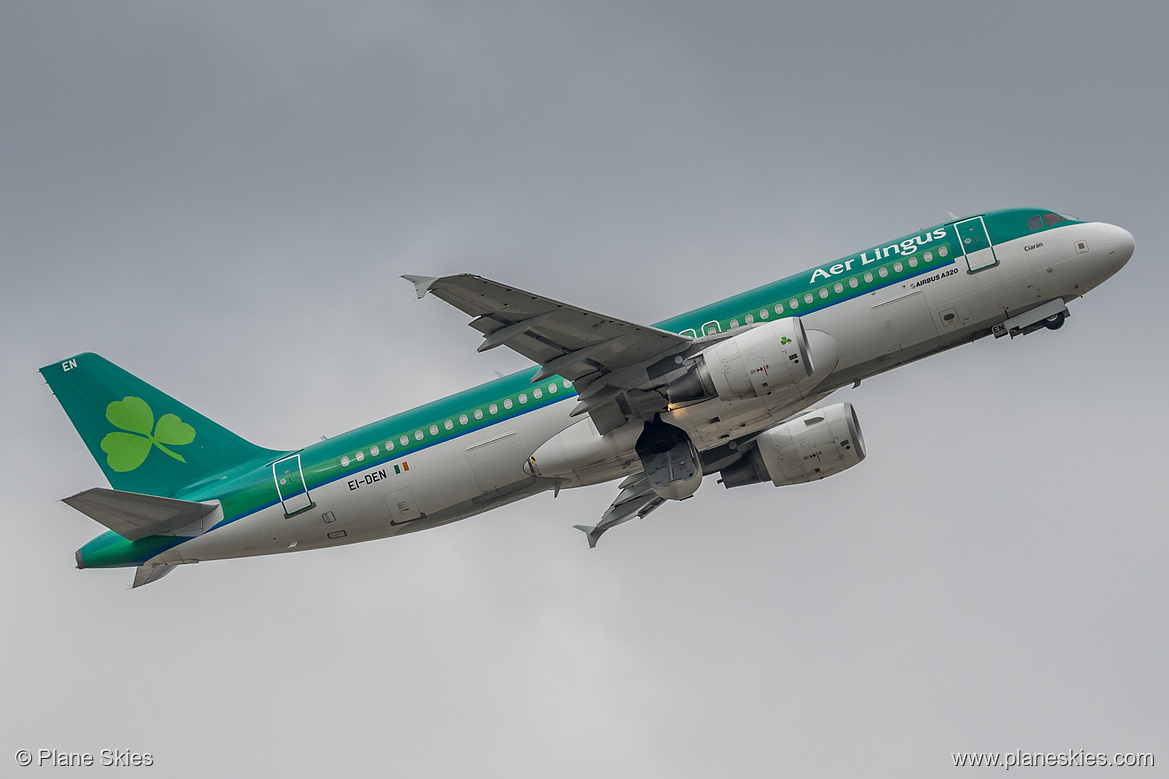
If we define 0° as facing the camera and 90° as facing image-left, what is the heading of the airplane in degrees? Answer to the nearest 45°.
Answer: approximately 270°
